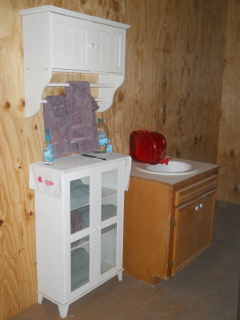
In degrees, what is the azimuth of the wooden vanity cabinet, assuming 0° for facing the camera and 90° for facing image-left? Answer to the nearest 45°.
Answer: approximately 315°
